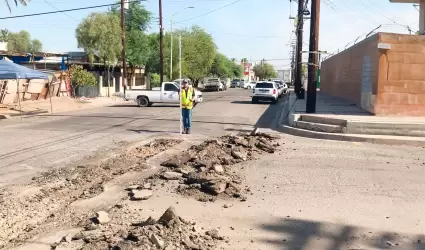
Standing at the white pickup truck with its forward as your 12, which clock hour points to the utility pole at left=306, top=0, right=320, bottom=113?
The utility pole is roughly at 2 o'clock from the white pickup truck.

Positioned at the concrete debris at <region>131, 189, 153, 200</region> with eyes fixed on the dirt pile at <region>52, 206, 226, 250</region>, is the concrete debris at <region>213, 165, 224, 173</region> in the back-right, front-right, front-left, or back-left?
back-left

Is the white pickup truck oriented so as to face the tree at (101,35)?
no

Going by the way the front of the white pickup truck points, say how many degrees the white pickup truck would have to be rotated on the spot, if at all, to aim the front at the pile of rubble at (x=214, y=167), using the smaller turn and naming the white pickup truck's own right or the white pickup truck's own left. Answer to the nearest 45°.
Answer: approximately 90° to the white pickup truck's own right

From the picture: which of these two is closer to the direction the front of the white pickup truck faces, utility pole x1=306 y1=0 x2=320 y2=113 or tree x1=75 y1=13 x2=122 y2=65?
the utility pole

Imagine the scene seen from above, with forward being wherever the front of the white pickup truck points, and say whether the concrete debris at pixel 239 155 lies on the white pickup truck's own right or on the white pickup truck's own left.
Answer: on the white pickup truck's own right

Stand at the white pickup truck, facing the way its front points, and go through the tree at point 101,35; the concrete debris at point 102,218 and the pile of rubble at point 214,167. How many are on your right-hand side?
2

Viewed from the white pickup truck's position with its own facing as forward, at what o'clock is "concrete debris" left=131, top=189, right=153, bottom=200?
The concrete debris is roughly at 3 o'clock from the white pickup truck.

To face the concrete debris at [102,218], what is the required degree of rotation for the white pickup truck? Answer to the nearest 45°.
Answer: approximately 90° to its right

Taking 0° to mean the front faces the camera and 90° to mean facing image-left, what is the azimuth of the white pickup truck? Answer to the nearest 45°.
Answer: approximately 270°

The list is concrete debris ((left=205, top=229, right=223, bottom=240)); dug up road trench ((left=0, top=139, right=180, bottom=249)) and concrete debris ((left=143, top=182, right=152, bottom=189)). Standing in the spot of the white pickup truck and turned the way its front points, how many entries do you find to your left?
0

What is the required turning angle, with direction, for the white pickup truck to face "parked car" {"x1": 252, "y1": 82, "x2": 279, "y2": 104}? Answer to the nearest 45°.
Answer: approximately 45° to its left

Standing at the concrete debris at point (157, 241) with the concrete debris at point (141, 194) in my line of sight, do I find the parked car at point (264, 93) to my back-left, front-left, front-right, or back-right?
front-right

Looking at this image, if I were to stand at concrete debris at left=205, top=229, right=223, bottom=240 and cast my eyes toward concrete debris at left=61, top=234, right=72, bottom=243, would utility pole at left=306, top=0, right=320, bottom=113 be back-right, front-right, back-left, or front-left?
back-right

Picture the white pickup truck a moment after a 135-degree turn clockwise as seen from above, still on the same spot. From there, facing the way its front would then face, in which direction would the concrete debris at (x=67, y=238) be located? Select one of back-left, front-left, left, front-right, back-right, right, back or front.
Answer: front-left

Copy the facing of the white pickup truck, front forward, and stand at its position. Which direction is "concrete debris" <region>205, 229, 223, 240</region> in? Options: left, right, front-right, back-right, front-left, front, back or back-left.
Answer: right

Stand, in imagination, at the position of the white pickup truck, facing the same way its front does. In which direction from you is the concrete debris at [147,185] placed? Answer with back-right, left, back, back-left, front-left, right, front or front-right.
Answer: right

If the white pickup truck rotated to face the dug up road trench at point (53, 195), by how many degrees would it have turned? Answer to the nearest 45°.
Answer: approximately 90° to its right
